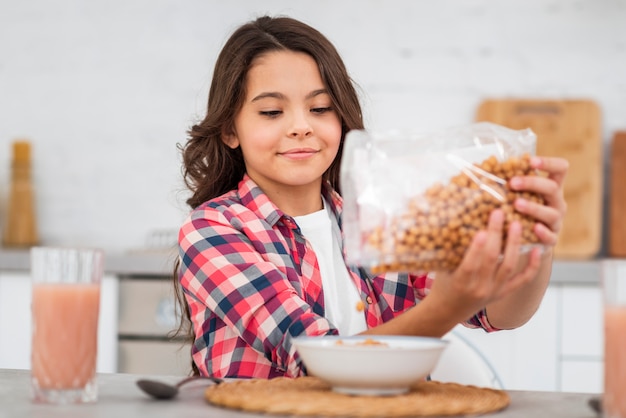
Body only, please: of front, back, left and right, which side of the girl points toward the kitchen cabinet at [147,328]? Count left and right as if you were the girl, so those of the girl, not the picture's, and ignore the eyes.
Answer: back

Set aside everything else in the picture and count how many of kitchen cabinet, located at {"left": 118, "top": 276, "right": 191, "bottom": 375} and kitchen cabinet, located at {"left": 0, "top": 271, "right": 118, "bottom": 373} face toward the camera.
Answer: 2

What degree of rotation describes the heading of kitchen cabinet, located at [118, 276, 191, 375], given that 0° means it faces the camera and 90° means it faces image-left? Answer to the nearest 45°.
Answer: approximately 0°

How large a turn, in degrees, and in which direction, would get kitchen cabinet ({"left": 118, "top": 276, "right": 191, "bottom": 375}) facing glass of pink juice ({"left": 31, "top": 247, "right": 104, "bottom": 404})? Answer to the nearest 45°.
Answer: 0° — it already faces it

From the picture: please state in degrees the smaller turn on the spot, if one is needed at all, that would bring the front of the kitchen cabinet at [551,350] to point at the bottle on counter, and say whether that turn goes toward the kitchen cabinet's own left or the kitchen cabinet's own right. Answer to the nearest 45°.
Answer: approximately 90° to the kitchen cabinet's own right

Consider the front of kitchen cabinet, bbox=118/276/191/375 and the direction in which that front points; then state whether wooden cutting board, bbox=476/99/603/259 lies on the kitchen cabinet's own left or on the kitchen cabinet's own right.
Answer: on the kitchen cabinet's own left

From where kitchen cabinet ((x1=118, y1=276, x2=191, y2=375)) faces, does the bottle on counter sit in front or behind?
behind

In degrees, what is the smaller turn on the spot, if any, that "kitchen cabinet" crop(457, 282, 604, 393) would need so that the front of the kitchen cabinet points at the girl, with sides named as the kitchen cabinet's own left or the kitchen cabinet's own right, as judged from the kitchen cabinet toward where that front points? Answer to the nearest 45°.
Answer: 0° — it already faces them

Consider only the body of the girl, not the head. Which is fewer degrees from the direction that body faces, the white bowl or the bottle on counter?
the white bowl

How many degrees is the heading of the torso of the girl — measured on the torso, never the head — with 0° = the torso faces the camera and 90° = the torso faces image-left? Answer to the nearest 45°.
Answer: approximately 315°

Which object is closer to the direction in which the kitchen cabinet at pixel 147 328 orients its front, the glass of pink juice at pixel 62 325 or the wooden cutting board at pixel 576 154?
the glass of pink juice

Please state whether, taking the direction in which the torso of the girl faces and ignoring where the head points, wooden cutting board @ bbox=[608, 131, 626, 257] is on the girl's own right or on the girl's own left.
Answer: on the girl's own left
